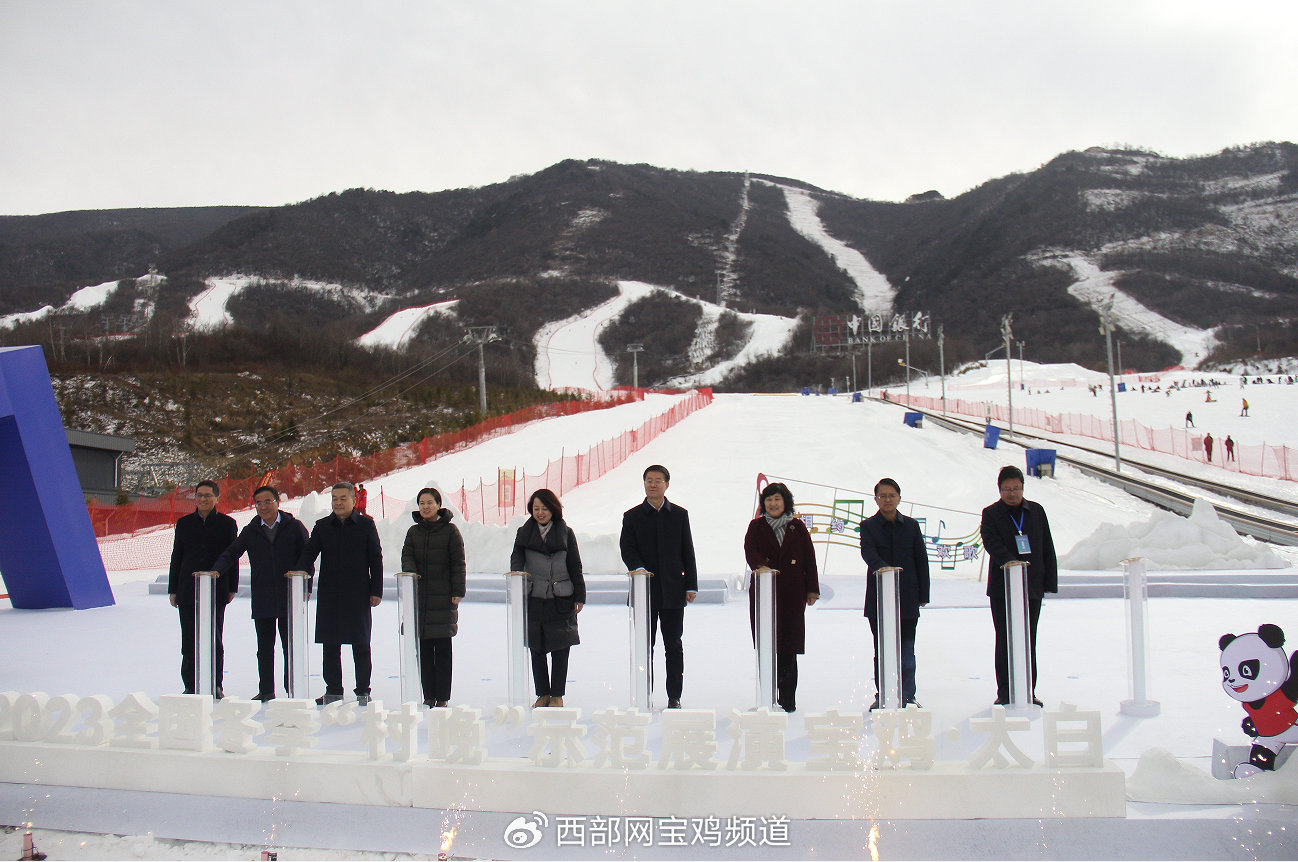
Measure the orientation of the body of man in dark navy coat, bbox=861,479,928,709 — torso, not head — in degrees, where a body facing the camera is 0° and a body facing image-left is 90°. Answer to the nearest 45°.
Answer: approximately 0°

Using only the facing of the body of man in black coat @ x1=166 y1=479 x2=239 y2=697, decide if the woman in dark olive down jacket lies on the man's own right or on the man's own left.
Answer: on the man's own left

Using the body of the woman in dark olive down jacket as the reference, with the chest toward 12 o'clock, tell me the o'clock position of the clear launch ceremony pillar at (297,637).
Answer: The clear launch ceremony pillar is roughly at 2 o'clock from the woman in dark olive down jacket.
